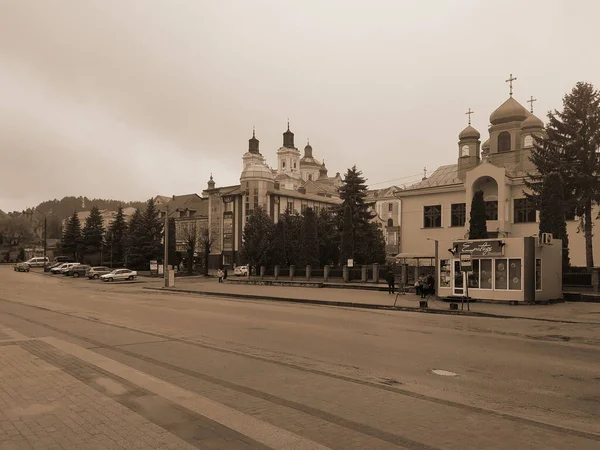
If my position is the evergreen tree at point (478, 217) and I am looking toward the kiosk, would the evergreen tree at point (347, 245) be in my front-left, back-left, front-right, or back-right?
back-right

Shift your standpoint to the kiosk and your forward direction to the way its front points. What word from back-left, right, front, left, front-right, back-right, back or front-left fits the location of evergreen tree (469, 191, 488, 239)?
back-right

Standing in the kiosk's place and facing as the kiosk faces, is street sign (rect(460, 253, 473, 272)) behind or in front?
in front

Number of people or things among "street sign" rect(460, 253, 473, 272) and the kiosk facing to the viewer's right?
0

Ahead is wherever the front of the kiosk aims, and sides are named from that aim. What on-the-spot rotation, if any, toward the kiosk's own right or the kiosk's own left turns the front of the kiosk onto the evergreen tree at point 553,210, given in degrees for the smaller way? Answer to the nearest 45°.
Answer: approximately 135° to the kiosk's own right

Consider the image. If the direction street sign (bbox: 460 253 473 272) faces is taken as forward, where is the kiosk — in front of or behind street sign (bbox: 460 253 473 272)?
behind

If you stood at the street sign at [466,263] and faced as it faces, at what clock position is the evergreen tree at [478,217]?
The evergreen tree is roughly at 6 o'clock from the street sign.

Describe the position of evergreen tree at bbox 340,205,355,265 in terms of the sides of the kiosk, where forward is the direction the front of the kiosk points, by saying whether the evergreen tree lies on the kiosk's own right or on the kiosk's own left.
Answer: on the kiosk's own right

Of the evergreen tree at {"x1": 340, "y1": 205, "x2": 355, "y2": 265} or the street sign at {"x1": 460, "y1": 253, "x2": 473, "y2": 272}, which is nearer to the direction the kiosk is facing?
the street sign
